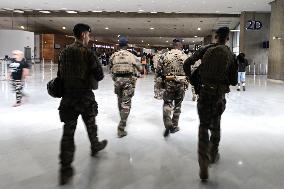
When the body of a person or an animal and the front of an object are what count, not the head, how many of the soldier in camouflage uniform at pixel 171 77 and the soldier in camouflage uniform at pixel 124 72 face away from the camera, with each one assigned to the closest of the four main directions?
2

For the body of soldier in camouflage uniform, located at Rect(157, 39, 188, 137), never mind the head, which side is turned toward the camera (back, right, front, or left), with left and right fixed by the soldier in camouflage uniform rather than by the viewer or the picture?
back

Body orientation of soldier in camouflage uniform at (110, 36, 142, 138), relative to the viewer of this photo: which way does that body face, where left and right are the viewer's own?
facing away from the viewer

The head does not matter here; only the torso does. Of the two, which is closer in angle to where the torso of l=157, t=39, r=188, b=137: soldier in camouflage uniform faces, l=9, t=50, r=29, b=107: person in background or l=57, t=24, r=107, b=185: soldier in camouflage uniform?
the person in background

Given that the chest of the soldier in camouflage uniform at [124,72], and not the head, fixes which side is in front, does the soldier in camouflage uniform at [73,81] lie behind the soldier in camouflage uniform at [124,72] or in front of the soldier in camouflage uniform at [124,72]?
behind
